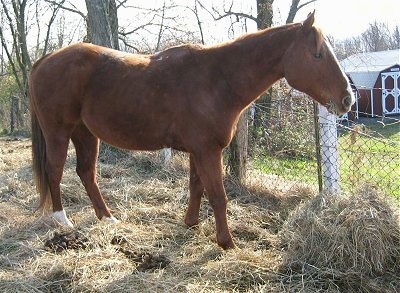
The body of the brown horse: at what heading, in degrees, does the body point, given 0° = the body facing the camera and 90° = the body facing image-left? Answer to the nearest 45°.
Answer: approximately 270°

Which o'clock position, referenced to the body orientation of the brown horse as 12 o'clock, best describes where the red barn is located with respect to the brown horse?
The red barn is roughly at 10 o'clock from the brown horse.
